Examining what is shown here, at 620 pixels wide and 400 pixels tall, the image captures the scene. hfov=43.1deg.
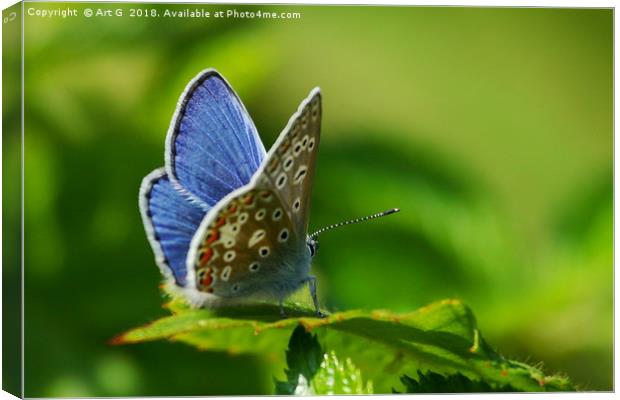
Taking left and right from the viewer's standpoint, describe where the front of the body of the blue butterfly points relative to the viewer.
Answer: facing away from the viewer and to the right of the viewer
